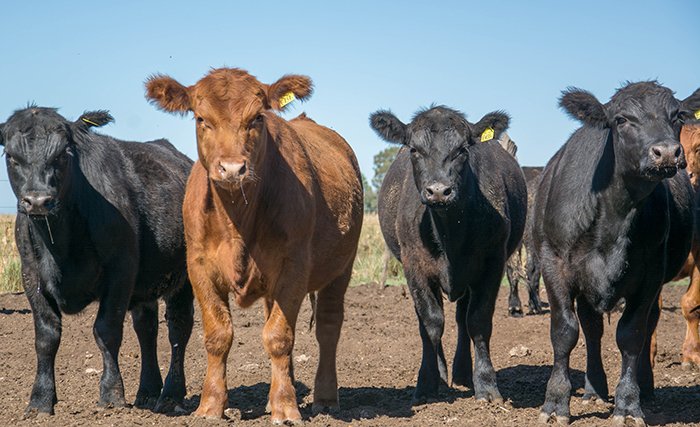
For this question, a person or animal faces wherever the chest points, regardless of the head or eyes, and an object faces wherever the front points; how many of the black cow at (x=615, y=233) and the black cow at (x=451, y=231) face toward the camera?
2

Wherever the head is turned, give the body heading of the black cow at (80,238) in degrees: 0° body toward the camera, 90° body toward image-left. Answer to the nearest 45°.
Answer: approximately 45°

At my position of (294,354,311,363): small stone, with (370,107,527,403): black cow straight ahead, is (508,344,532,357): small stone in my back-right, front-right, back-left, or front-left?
front-left

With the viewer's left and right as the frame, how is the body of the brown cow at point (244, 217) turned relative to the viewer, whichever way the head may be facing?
facing the viewer and to the left of the viewer

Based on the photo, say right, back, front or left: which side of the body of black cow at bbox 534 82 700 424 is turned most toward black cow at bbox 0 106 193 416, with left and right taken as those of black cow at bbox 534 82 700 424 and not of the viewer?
right

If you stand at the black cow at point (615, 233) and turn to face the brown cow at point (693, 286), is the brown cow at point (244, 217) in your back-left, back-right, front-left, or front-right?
back-left

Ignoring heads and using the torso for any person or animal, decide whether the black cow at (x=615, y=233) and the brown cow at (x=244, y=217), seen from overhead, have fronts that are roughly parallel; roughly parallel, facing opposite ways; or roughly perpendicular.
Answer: roughly parallel

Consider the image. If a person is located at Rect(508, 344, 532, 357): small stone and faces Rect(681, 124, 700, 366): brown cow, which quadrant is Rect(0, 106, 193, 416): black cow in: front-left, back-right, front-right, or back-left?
back-right

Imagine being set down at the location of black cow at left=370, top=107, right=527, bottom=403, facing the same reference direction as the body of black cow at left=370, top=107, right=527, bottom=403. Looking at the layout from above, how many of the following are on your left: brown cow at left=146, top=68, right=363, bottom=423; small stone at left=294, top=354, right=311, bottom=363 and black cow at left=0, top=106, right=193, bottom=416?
0

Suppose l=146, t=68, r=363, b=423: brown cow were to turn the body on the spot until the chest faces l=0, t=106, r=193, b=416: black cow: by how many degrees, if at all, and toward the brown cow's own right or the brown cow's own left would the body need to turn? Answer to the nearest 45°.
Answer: approximately 90° to the brown cow's own right

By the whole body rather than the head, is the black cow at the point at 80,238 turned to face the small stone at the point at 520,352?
no

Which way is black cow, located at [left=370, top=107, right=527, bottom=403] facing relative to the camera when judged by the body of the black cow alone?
toward the camera

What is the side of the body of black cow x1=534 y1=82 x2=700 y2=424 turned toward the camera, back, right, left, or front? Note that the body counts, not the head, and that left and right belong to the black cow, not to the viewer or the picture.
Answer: front

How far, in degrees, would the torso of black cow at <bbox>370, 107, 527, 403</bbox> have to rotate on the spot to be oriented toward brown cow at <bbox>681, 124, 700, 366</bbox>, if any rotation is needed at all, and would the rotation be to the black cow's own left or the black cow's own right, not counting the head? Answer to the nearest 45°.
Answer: approximately 135° to the black cow's own left

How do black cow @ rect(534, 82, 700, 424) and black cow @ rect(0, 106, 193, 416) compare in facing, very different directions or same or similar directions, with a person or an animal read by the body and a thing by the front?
same or similar directions
